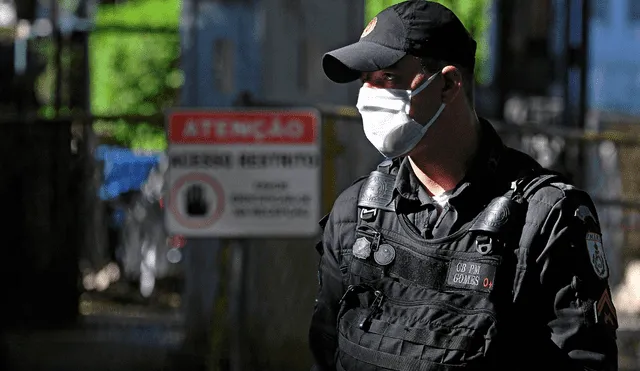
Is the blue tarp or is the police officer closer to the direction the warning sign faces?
the police officer

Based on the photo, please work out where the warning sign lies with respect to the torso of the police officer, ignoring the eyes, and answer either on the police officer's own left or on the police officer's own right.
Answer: on the police officer's own right

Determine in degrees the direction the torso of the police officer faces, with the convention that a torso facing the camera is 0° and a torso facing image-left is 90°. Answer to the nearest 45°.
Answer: approximately 45°

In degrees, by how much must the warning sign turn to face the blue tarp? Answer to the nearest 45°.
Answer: approximately 135° to its right

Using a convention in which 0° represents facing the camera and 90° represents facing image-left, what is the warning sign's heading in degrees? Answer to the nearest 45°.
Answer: approximately 0°

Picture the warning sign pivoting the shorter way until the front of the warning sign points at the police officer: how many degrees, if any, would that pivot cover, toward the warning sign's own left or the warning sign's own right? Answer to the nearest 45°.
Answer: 0° — it already faces them

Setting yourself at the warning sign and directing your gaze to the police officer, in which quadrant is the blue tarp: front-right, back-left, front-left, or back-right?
back-right
